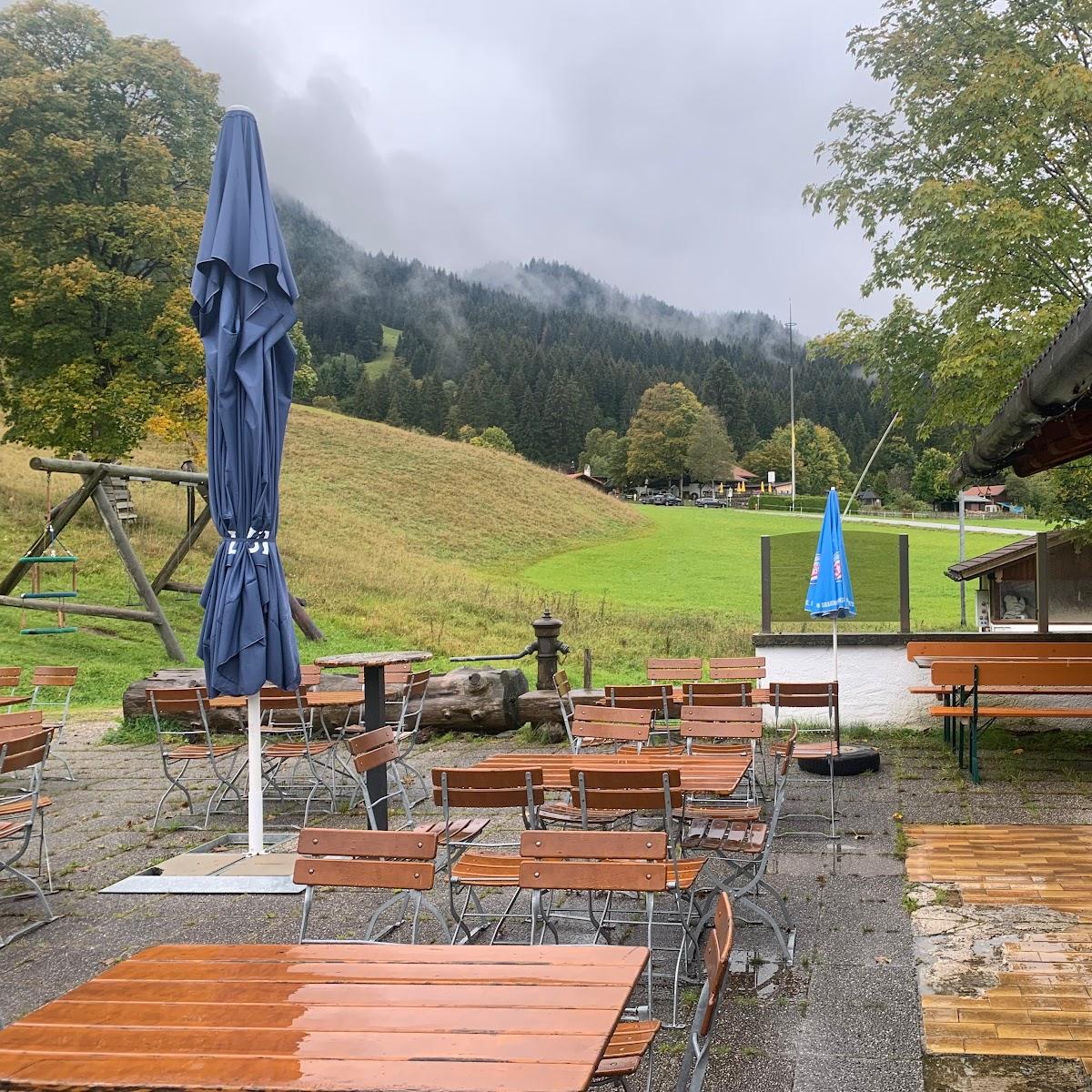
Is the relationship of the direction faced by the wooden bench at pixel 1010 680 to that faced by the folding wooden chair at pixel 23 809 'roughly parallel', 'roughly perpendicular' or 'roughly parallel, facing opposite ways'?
roughly perpendicular

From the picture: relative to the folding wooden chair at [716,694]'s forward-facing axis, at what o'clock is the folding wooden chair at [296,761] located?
the folding wooden chair at [296,761] is roughly at 9 o'clock from the folding wooden chair at [716,694].

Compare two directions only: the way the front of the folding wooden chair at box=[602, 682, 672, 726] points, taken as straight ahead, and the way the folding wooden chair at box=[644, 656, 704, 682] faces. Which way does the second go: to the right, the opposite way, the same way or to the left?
the opposite way

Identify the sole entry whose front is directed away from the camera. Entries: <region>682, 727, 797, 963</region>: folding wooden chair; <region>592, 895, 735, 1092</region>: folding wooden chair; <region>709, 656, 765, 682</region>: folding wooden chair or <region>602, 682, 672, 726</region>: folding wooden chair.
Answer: <region>602, 682, 672, 726</region>: folding wooden chair

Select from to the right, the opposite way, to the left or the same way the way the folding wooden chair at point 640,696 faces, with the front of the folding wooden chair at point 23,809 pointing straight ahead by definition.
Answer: to the right

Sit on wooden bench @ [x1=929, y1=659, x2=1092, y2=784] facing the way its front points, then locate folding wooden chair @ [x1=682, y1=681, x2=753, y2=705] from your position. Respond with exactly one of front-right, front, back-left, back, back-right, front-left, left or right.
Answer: back-left

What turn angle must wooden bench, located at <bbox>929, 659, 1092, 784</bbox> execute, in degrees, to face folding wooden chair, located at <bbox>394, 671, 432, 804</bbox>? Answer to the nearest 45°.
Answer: approximately 90° to its left

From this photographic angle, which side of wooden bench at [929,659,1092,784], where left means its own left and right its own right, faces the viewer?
back

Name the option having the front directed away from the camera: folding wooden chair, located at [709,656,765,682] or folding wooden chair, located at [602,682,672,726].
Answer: folding wooden chair, located at [602,682,672,726]

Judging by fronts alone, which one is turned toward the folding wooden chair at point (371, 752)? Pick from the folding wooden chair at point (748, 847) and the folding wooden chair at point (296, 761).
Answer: the folding wooden chair at point (748, 847)

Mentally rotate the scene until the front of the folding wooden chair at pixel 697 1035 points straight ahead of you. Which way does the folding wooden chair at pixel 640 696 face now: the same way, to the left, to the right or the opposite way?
to the right

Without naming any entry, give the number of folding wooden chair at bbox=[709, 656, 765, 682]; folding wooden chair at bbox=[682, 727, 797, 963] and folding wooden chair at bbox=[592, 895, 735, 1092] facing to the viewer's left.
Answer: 2

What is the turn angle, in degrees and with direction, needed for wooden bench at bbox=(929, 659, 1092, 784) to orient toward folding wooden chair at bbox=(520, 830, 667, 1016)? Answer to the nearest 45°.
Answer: approximately 180°

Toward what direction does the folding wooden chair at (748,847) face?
to the viewer's left

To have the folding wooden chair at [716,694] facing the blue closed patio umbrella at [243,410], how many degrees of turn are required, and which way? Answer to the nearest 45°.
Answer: approximately 135° to its left

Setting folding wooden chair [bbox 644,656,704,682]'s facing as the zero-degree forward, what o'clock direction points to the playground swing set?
The playground swing set is roughly at 4 o'clock from the folding wooden chair.
